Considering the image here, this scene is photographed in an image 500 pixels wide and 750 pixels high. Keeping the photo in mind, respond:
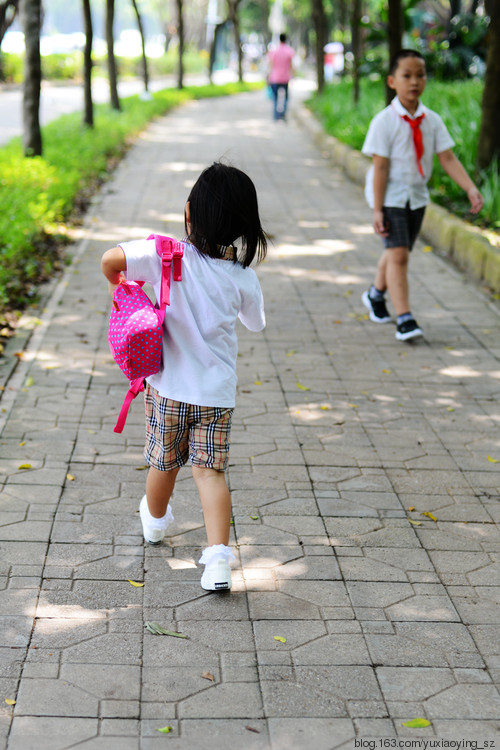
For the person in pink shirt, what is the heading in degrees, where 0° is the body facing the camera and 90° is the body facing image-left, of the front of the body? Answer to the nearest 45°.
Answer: approximately 180°

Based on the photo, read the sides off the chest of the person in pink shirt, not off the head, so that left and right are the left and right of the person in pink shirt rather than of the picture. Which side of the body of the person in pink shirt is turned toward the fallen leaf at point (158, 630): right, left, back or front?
back

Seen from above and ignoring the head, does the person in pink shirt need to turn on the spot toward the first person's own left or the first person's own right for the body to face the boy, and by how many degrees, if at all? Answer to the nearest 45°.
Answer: approximately 180°

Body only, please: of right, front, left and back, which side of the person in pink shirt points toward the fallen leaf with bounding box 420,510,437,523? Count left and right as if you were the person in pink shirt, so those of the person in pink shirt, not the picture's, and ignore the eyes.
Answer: back

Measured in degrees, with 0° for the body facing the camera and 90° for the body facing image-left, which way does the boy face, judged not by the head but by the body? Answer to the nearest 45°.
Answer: approximately 315°

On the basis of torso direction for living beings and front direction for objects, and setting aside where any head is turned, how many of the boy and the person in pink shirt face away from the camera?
1

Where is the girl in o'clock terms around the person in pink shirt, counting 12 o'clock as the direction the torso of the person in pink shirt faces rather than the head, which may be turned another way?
The girl is roughly at 6 o'clock from the person in pink shirt.

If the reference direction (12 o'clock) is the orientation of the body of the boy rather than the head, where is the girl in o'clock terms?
The girl is roughly at 2 o'clock from the boy.

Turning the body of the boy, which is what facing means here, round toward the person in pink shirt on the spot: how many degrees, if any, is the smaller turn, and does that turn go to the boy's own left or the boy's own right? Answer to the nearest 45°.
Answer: approximately 135° to the boy's own left

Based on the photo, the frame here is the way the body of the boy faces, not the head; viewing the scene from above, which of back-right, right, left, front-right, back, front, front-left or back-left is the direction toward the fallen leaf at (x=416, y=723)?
front-right

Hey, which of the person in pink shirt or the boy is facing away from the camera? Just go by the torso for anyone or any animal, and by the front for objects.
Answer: the person in pink shirt

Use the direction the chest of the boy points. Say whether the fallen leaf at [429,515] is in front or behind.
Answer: in front

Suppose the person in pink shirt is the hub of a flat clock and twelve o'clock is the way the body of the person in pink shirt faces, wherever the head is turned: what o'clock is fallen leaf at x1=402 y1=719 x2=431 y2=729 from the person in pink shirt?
The fallen leaf is roughly at 6 o'clock from the person in pink shirt.
